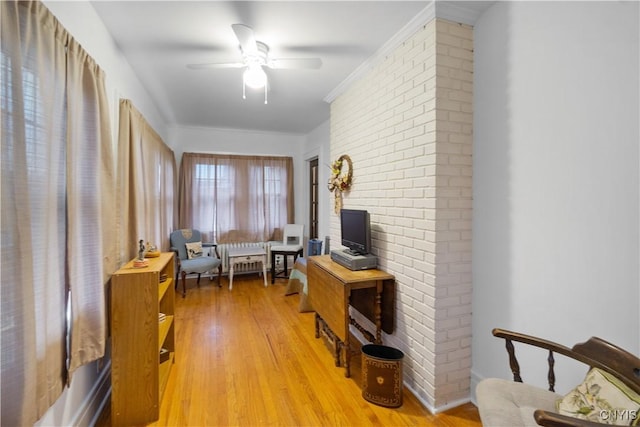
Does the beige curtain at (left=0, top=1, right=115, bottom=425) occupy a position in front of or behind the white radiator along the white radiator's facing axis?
in front

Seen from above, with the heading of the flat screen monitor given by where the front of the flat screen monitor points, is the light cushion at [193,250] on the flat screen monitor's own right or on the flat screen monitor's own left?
on the flat screen monitor's own right

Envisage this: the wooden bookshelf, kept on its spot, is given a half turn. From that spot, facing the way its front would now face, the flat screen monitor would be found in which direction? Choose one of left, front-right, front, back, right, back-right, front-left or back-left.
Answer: back

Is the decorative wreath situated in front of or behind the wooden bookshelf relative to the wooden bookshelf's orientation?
in front

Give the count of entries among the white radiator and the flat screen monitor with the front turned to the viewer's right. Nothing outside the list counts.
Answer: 0

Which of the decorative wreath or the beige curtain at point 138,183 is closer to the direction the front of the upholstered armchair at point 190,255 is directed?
the decorative wreath

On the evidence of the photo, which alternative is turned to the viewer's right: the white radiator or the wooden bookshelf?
the wooden bookshelf

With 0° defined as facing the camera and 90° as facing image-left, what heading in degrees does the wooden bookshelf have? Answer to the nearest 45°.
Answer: approximately 270°

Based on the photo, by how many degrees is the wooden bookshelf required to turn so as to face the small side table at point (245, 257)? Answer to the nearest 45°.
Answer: approximately 45° to its left

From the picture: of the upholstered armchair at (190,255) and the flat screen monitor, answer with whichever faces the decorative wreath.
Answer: the upholstered armchair

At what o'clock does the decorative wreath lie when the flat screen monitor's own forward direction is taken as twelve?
The decorative wreath is roughly at 4 o'clock from the flat screen monitor.

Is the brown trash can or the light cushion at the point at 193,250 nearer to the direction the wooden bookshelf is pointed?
the brown trash can

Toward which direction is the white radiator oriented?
toward the camera

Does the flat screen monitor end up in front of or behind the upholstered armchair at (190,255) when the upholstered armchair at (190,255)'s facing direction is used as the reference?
in front
